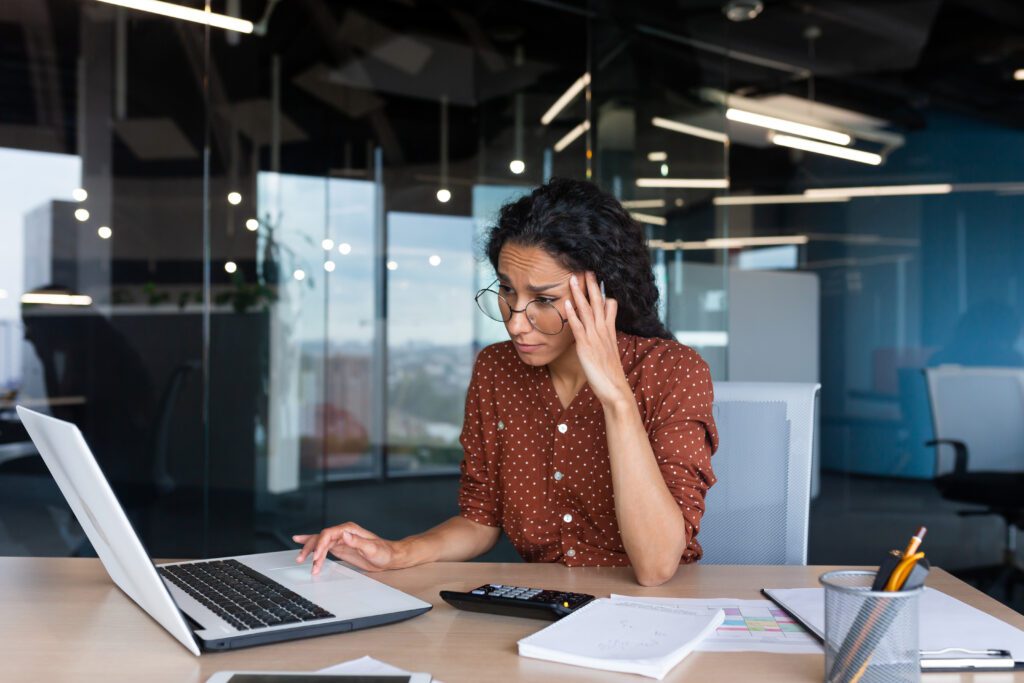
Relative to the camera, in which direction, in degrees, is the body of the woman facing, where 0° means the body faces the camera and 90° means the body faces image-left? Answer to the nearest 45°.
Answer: approximately 45°

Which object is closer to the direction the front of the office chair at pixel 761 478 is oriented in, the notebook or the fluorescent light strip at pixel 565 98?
the notebook

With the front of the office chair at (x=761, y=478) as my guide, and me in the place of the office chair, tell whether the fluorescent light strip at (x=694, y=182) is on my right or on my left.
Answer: on my right

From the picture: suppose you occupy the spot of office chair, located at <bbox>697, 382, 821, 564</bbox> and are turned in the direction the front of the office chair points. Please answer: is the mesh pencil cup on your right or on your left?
on your left

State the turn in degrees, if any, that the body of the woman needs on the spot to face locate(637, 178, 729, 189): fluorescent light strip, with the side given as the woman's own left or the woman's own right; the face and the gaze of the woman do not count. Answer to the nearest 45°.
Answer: approximately 135° to the woman's own right

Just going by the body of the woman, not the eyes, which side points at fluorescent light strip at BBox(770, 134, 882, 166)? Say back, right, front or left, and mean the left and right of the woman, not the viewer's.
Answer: back

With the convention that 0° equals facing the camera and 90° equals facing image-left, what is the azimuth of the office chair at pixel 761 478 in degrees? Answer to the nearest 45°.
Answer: approximately 45°

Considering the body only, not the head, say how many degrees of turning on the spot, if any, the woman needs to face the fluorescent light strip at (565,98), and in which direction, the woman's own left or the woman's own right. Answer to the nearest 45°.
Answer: approximately 135° to the woman's own right

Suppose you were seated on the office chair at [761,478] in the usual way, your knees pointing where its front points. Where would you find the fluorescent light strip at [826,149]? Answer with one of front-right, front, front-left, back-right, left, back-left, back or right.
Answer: back-right

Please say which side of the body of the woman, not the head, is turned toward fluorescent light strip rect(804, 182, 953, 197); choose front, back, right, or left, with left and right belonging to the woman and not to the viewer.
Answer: back
